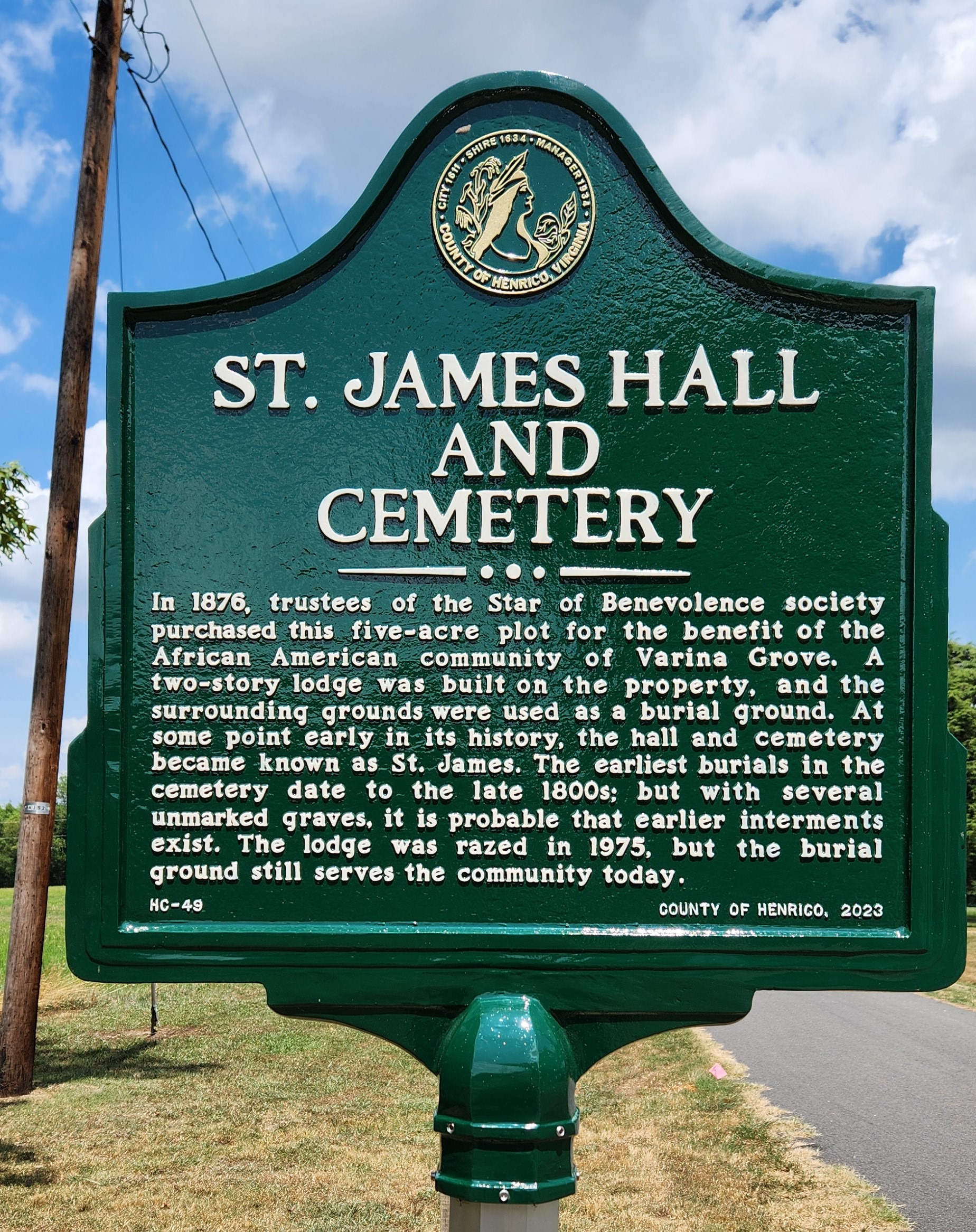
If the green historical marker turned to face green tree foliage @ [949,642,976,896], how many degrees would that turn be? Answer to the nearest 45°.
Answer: approximately 135° to its left

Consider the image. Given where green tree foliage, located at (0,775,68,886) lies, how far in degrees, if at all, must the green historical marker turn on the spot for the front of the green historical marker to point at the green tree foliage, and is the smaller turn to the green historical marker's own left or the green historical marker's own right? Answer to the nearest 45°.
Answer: approximately 135° to the green historical marker's own right

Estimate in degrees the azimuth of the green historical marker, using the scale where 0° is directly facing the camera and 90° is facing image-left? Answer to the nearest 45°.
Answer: approximately 0°

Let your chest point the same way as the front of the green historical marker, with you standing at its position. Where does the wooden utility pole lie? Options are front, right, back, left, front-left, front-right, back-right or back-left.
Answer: back-right
